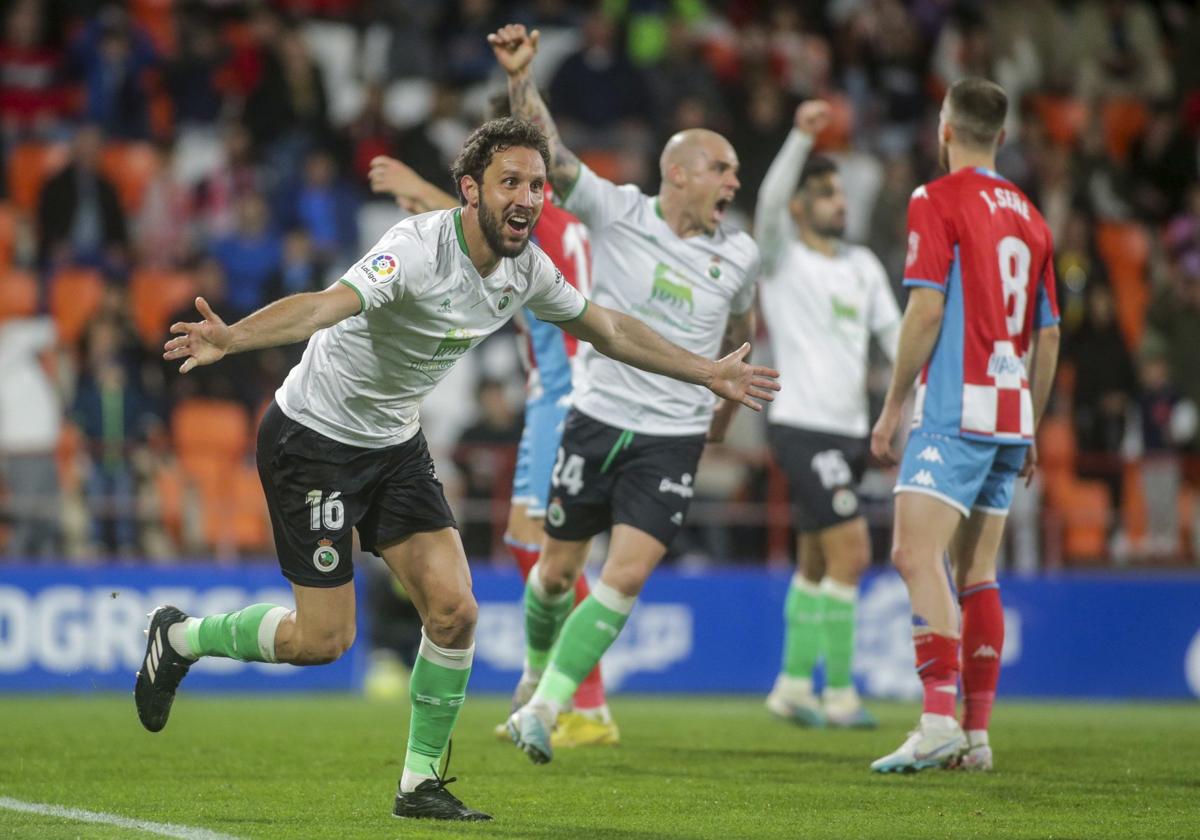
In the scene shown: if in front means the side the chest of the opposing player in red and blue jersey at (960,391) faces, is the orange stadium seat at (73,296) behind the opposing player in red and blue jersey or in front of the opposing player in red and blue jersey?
in front

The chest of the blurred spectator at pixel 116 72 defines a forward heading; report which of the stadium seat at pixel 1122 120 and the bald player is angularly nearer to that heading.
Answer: the bald player

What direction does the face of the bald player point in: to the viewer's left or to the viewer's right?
to the viewer's right

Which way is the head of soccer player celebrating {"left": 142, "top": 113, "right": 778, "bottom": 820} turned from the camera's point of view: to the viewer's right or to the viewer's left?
to the viewer's right

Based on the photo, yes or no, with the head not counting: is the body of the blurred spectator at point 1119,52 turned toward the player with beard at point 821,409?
yes

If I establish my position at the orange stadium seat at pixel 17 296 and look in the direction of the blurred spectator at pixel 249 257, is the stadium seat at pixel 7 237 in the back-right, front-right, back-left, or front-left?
back-left

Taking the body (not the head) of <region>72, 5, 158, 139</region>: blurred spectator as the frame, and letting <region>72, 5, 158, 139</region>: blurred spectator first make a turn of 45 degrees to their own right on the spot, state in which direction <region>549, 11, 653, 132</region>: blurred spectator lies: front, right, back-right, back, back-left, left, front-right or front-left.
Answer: back-left

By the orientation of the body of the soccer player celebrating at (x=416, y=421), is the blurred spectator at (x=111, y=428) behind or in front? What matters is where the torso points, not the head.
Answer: behind

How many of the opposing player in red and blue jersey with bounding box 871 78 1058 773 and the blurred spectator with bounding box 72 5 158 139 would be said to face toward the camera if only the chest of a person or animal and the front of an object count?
1
